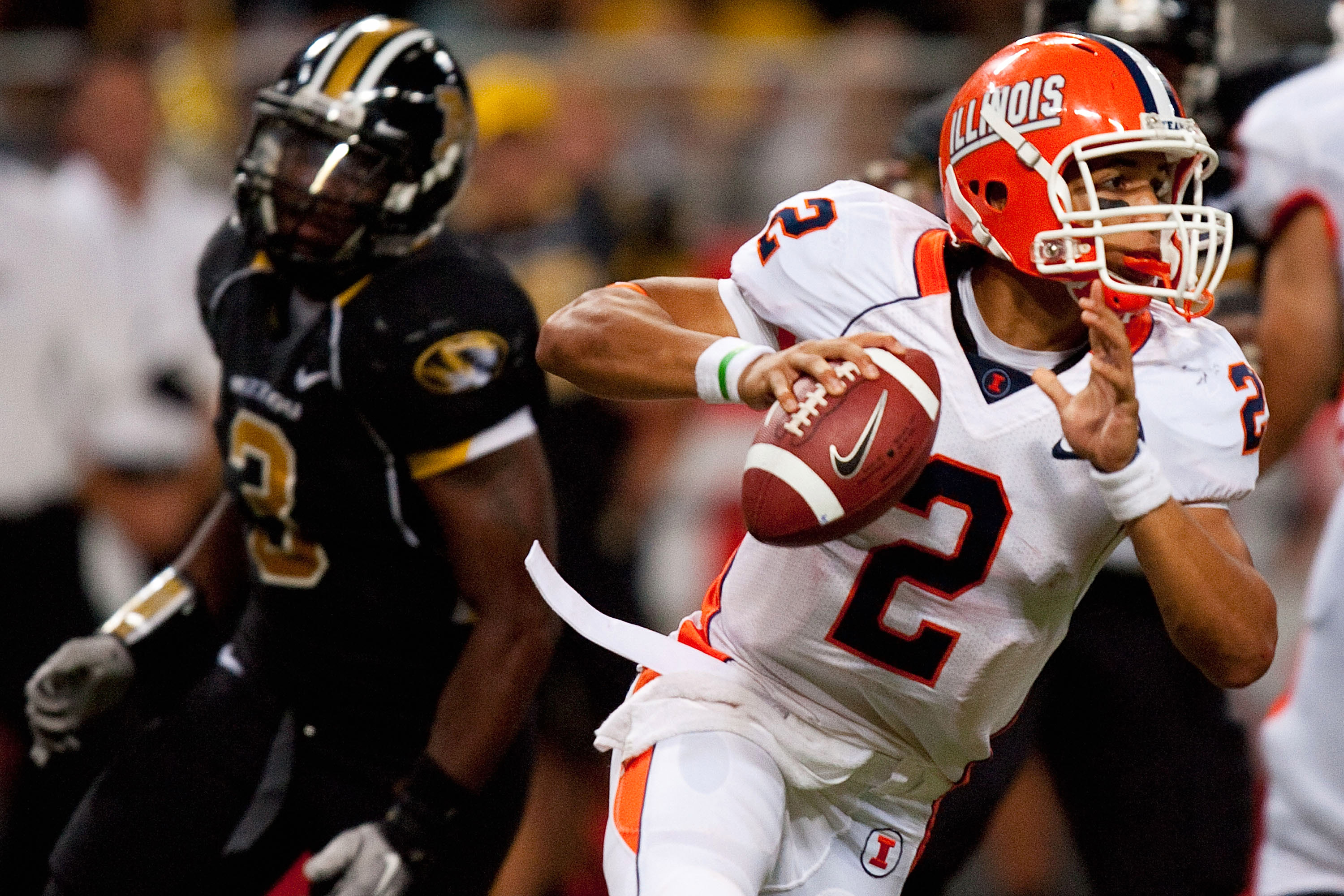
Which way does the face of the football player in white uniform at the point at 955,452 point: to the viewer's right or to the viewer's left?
to the viewer's right

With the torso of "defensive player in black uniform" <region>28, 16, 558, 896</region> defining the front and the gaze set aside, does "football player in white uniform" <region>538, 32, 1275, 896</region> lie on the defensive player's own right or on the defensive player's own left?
on the defensive player's own left

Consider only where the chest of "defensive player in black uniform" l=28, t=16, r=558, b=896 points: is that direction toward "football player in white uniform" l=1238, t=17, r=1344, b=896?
no
